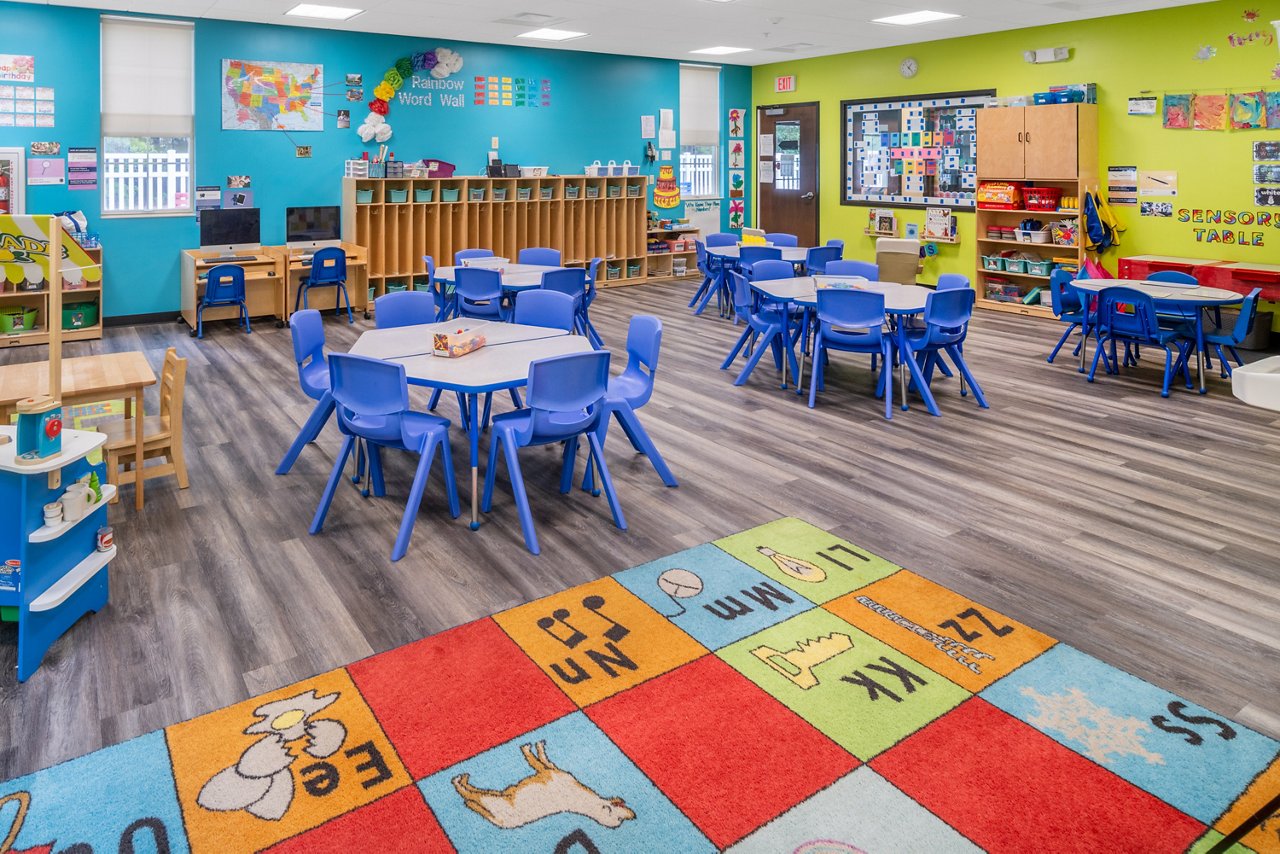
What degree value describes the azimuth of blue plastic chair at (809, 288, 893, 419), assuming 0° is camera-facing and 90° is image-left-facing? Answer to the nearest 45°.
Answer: approximately 180°

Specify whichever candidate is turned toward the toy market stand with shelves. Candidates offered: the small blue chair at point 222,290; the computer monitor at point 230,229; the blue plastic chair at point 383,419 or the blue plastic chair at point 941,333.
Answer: the computer monitor

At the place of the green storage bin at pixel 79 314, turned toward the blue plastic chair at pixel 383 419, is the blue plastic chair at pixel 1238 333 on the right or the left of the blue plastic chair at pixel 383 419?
left

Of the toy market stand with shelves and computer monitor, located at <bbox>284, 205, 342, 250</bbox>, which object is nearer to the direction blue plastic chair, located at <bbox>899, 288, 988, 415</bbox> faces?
the computer monitor

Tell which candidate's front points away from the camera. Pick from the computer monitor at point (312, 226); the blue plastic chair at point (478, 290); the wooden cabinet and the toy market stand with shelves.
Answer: the blue plastic chair

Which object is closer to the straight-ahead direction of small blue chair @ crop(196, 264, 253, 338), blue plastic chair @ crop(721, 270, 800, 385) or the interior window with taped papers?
the interior window with taped papers

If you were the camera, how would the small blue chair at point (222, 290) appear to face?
facing away from the viewer

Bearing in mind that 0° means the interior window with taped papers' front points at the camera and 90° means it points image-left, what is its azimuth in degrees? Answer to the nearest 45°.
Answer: approximately 45°

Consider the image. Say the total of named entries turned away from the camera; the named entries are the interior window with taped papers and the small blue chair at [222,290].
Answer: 1

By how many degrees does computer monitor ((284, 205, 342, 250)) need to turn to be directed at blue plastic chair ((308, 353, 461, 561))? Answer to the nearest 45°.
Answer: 0° — it already faces it
